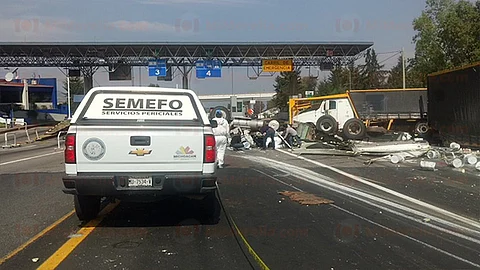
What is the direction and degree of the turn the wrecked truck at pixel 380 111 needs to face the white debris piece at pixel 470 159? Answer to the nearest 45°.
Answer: approximately 90° to its left

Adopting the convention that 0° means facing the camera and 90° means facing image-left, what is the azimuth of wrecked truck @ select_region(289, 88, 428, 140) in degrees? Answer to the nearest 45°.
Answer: approximately 90°

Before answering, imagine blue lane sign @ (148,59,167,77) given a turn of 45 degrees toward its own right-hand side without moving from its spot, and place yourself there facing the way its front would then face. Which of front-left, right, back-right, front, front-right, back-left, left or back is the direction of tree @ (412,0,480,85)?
left

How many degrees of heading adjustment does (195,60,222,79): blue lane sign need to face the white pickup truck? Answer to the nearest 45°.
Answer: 0° — it already faces it

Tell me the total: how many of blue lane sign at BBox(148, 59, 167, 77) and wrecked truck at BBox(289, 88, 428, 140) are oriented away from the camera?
0

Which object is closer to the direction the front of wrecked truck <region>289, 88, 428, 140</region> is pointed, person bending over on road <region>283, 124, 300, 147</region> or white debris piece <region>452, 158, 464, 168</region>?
the person bending over on road

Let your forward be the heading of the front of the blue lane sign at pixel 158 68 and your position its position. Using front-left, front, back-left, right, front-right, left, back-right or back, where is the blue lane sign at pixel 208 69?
left

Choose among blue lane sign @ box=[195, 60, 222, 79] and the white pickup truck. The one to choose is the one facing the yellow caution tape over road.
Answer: the blue lane sign

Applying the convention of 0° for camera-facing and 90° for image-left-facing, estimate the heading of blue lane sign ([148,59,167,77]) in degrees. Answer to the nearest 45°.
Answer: approximately 0°

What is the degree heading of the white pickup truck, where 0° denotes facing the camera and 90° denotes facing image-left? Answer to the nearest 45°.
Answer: approximately 180°

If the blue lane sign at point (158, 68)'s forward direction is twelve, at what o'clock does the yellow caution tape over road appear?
The yellow caution tape over road is roughly at 12 o'clock from the blue lane sign.
